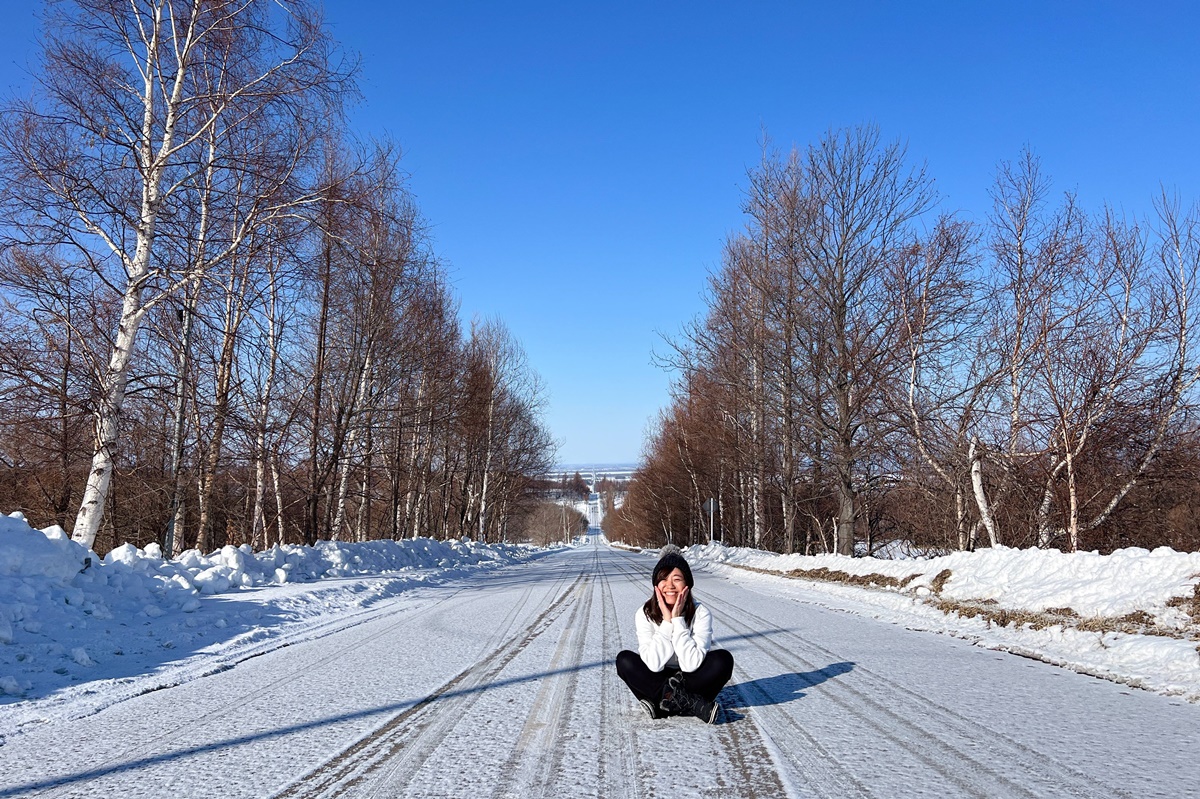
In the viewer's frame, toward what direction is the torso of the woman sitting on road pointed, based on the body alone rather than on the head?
toward the camera
